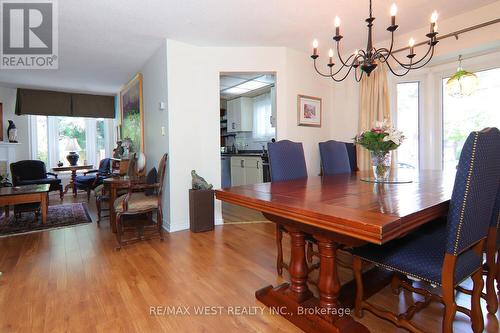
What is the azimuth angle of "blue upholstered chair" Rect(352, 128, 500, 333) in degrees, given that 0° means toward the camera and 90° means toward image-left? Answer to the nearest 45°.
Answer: approximately 135°

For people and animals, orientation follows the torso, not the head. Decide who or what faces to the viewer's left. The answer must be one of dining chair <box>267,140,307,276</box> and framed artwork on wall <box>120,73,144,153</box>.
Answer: the framed artwork on wall

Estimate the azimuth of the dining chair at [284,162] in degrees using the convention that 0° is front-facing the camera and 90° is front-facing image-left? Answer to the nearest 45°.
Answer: approximately 315°

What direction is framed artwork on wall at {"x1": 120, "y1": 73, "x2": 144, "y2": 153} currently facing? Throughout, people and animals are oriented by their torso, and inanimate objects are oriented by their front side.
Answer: to the viewer's left

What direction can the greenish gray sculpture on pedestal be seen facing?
to the viewer's left

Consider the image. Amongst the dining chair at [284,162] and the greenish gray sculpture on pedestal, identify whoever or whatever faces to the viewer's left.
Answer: the greenish gray sculpture on pedestal

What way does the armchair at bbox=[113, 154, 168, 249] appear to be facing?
to the viewer's left

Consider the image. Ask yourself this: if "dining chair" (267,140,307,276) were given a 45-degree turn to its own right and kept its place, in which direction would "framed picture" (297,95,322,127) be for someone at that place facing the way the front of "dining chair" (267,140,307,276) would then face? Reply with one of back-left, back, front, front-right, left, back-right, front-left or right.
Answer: back
